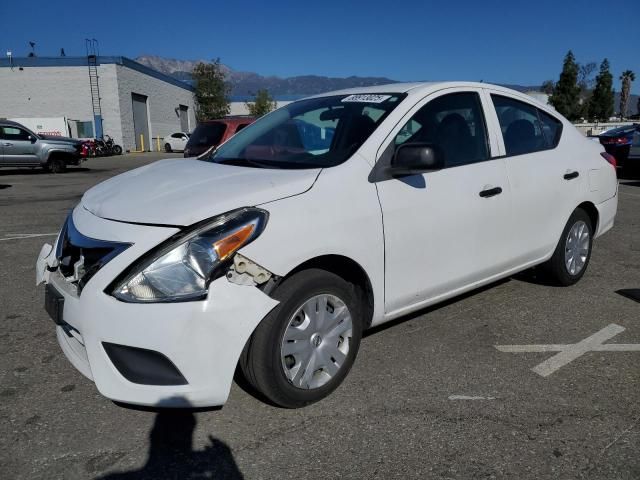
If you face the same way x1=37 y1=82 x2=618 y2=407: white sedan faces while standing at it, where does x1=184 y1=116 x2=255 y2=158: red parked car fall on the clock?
The red parked car is roughly at 4 o'clock from the white sedan.

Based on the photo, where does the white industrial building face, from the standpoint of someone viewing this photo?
facing the viewer and to the right of the viewer

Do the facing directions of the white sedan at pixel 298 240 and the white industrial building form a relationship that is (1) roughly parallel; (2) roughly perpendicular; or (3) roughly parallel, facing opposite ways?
roughly perpendicular

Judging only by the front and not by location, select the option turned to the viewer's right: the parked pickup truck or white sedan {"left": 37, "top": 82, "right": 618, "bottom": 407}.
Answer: the parked pickup truck

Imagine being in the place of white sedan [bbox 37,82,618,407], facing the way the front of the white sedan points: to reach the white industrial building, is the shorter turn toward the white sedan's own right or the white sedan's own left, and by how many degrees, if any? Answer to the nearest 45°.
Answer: approximately 90° to the white sedan's own right

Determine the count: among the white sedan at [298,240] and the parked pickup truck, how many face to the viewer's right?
1

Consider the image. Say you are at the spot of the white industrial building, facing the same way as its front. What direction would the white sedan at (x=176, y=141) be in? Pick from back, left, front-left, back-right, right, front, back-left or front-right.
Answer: front-left

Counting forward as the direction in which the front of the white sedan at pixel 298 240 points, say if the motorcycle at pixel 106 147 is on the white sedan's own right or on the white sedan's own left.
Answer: on the white sedan's own right

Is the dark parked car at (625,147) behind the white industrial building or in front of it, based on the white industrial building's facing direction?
in front

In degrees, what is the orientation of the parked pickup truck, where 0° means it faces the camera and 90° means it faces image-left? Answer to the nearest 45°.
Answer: approximately 270°
